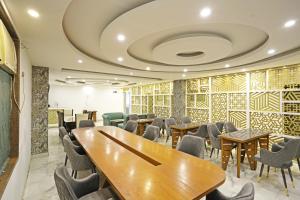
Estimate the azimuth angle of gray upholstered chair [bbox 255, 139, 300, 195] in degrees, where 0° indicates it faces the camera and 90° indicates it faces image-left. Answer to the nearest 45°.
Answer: approximately 135°

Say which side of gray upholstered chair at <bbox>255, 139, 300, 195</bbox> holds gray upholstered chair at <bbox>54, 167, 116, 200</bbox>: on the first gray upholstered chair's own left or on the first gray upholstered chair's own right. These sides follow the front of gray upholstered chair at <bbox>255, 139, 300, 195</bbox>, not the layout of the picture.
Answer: on the first gray upholstered chair's own left
